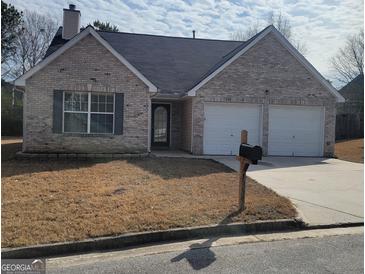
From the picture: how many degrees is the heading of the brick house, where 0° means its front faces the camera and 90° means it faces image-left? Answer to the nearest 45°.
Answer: approximately 0°

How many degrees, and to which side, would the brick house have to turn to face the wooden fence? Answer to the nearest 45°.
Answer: approximately 135° to its left
